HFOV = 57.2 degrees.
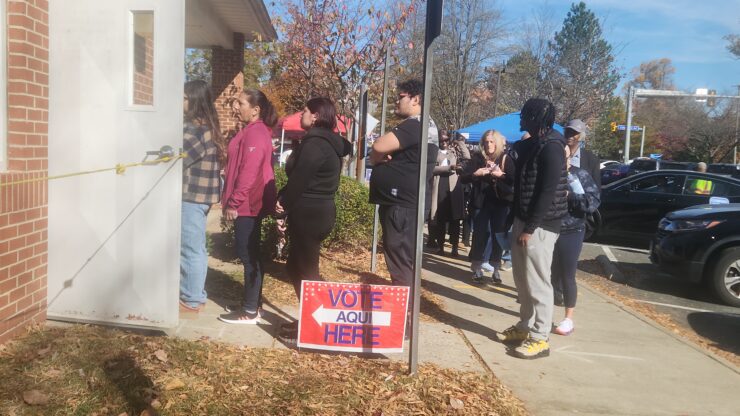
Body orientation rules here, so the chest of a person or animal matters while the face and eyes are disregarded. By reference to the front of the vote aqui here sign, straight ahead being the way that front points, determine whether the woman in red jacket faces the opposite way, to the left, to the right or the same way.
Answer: to the right

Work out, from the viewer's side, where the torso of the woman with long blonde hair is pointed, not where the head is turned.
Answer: toward the camera

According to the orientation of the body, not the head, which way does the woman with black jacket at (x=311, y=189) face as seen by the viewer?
to the viewer's left

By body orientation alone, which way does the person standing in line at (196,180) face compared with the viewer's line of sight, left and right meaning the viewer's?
facing to the left of the viewer

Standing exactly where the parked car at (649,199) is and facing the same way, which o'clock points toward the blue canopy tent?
The blue canopy tent is roughly at 1 o'clock from the parked car.

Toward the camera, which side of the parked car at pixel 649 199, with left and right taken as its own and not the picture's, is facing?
left

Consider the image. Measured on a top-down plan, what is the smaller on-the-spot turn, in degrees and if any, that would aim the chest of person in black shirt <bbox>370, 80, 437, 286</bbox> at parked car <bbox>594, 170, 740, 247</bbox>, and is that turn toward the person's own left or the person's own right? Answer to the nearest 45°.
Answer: approximately 135° to the person's own right

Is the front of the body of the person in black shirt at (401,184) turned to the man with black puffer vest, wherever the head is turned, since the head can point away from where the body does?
no

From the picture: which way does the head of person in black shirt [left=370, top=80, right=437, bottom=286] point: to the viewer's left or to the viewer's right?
to the viewer's left

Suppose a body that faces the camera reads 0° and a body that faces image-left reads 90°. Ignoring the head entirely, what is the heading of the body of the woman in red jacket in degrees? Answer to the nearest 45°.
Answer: approximately 90°

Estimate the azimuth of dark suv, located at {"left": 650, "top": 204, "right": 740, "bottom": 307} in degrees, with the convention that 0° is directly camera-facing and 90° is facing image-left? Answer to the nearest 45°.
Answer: approximately 45°

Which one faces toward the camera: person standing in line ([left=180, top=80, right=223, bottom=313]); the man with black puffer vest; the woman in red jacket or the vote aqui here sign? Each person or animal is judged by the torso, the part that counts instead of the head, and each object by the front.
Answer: the vote aqui here sign

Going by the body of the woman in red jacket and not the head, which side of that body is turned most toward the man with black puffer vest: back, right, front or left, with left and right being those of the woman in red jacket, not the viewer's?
back

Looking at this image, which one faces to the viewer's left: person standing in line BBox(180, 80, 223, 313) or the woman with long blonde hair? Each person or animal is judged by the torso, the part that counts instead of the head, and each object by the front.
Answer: the person standing in line

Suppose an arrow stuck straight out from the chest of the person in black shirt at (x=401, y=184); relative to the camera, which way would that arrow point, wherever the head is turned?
to the viewer's left

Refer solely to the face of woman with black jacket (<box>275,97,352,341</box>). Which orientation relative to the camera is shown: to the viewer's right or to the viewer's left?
to the viewer's left

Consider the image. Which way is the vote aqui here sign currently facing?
toward the camera
